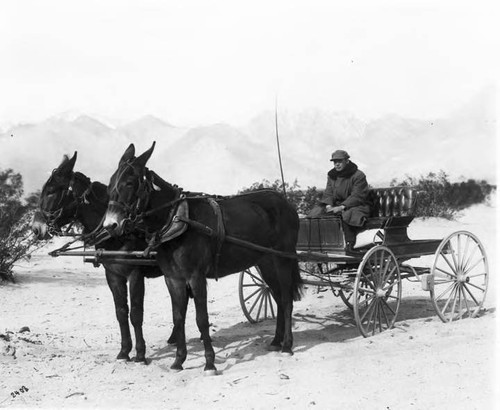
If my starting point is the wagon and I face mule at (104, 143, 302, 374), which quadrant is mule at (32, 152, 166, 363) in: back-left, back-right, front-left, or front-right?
front-right

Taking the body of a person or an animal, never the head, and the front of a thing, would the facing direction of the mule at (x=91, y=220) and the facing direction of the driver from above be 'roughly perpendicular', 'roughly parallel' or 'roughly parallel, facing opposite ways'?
roughly parallel

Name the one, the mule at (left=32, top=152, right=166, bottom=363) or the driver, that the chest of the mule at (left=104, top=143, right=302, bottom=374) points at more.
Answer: the mule

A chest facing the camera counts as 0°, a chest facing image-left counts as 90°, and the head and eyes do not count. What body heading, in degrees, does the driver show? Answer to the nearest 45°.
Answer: approximately 45°

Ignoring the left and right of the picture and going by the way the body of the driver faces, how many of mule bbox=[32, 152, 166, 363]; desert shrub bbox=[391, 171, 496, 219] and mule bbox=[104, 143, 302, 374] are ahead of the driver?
2

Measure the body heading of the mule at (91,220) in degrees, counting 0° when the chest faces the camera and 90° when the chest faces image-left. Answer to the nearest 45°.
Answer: approximately 45°

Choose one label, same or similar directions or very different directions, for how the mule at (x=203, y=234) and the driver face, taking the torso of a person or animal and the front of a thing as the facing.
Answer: same or similar directions

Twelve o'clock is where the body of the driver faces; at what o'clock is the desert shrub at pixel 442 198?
The desert shrub is roughly at 5 o'clock from the driver.

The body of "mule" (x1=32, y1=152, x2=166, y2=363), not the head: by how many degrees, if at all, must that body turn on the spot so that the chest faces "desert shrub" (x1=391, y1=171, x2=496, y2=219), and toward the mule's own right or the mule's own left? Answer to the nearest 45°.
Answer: approximately 180°

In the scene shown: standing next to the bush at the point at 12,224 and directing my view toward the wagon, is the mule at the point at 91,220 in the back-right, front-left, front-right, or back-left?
front-right

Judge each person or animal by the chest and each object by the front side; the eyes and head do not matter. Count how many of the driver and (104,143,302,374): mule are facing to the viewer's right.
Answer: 0

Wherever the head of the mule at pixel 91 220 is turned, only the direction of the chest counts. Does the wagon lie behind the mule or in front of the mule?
behind

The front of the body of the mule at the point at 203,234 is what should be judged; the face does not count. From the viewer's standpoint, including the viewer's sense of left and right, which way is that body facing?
facing the viewer and to the left of the viewer

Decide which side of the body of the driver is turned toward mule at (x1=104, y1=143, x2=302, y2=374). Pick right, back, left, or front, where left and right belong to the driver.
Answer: front
